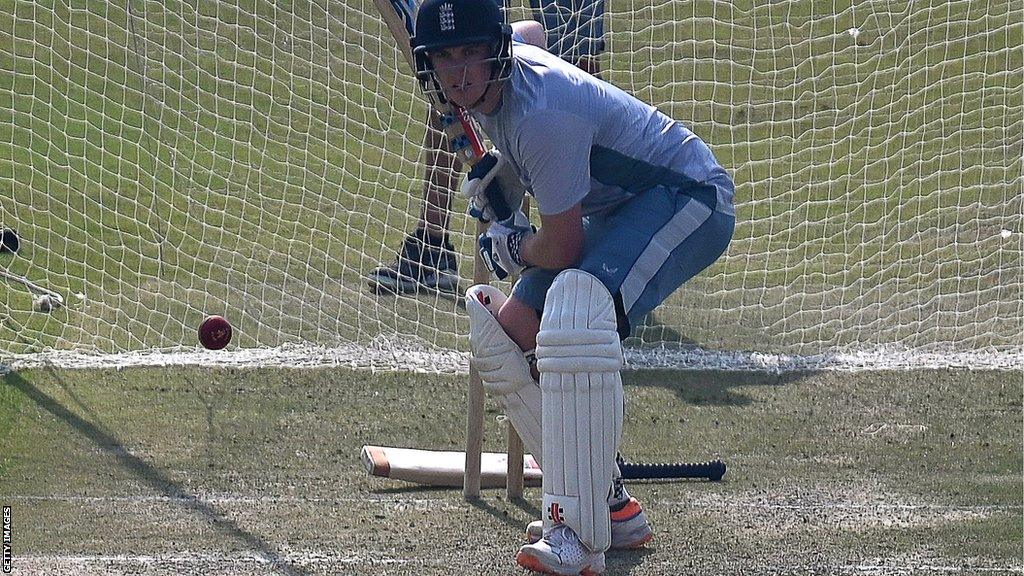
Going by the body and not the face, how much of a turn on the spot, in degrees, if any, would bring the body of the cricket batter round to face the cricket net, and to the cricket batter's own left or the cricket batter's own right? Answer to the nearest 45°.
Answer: approximately 135° to the cricket batter's own right

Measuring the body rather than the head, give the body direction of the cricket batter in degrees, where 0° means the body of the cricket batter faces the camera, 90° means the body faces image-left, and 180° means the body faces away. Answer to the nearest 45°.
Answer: approximately 45°

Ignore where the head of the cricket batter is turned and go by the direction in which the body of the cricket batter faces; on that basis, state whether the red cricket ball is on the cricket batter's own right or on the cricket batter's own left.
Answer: on the cricket batter's own right

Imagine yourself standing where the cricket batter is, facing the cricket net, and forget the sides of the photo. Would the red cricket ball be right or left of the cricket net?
left
